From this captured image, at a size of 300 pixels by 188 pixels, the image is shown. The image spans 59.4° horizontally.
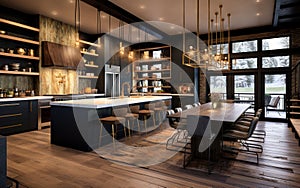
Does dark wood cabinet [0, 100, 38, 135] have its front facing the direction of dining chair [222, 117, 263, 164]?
yes

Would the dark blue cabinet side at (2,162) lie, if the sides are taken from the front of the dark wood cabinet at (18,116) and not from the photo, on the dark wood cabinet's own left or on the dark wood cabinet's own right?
on the dark wood cabinet's own right

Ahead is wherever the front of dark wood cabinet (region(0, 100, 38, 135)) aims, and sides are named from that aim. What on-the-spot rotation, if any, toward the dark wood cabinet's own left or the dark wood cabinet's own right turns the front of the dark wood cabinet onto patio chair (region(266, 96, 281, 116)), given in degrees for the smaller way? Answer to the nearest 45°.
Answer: approximately 45° to the dark wood cabinet's own left

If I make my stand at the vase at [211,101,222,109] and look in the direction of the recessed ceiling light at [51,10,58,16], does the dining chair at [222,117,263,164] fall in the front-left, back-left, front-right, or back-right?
back-left
